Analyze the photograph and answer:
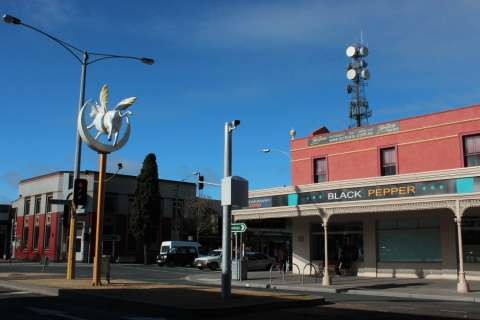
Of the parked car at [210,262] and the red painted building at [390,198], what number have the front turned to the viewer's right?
0

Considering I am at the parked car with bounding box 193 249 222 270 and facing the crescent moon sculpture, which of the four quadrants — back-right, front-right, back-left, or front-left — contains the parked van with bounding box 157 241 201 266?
back-right

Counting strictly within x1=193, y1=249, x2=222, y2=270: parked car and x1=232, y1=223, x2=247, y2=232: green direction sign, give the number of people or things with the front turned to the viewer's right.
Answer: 0

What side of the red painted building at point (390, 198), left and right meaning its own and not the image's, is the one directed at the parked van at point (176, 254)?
right

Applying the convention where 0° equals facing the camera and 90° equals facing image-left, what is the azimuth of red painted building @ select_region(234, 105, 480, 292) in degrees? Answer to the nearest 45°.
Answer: approximately 45°

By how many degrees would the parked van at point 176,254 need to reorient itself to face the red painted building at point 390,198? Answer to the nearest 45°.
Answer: approximately 90° to its left

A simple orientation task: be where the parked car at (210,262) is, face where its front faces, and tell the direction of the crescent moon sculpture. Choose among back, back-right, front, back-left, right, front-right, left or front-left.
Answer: front-left

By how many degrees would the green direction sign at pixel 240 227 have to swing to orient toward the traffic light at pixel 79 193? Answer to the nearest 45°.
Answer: approximately 45° to its right

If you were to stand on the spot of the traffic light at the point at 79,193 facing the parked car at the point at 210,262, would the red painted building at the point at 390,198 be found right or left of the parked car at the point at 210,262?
right

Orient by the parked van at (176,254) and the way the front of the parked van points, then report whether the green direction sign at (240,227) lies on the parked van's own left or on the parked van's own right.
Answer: on the parked van's own left

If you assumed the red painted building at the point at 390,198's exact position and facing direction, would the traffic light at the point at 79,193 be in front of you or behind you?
in front

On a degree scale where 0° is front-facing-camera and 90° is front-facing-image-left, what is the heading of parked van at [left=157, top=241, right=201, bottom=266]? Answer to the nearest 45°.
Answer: approximately 45°

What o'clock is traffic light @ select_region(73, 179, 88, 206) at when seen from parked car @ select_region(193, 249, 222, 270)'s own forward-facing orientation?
The traffic light is roughly at 11 o'clock from the parked car.
